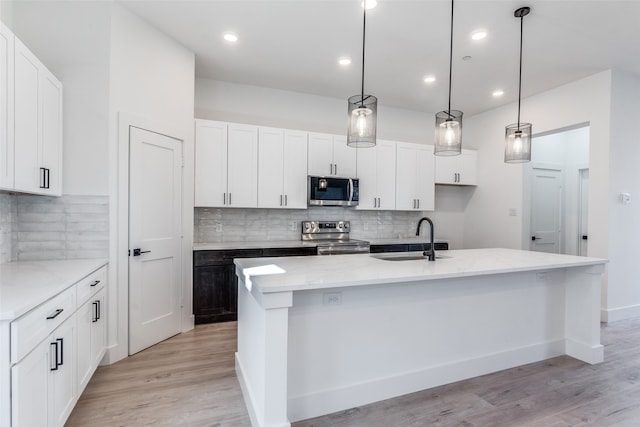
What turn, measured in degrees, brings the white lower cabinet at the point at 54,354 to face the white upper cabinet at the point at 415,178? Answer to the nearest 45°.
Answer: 0° — it already faces it

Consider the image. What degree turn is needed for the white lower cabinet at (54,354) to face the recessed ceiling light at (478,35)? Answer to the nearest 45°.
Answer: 0° — it already faces it

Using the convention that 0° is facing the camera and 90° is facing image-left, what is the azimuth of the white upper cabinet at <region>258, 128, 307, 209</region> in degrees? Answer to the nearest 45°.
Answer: approximately 0°

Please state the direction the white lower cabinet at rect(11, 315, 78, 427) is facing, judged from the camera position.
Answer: facing to the right of the viewer

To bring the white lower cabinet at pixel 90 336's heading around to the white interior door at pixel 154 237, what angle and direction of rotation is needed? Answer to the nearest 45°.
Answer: approximately 45° to its left

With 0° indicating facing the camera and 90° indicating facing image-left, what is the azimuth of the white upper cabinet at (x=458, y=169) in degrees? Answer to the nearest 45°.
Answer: approximately 0°

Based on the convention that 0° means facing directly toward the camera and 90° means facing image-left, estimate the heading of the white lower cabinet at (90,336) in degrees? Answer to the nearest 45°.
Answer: approximately 270°

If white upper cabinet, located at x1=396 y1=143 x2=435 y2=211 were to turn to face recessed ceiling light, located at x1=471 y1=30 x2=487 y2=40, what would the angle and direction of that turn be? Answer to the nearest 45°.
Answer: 0° — it already faces it
